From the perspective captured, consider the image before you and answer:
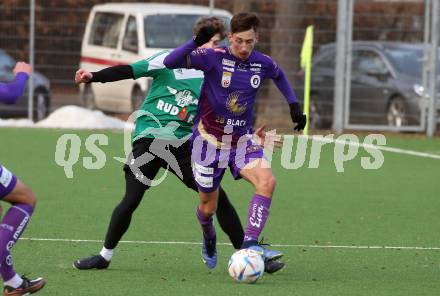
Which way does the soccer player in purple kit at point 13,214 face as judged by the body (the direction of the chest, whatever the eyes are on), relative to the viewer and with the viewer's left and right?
facing to the right of the viewer

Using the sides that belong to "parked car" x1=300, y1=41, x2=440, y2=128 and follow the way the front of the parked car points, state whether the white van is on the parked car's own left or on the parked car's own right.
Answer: on the parked car's own right

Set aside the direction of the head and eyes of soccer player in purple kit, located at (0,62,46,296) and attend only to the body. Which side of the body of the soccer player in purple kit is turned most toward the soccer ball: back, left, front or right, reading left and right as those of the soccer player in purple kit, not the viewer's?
front

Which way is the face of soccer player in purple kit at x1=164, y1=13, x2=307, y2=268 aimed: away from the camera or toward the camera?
toward the camera

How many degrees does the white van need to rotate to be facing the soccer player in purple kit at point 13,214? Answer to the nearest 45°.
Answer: approximately 45° to its right

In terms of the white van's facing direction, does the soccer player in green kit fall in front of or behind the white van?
in front

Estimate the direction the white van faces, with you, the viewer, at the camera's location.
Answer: facing the viewer and to the right of the viewer
